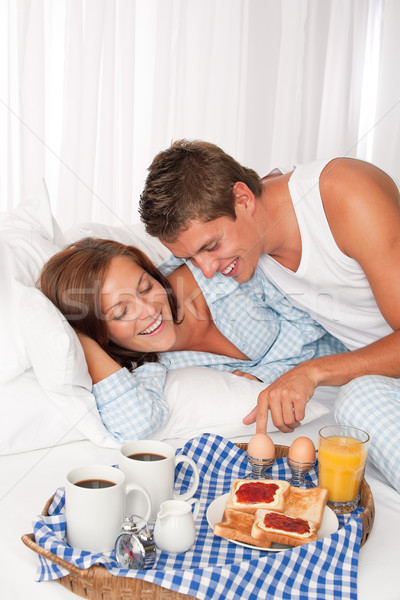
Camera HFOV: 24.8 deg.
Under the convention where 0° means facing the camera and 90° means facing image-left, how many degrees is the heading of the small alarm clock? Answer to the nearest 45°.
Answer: approximately 45°

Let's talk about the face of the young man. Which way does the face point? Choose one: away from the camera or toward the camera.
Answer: toward the camera

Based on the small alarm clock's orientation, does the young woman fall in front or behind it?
behind

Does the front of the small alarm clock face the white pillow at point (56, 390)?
no

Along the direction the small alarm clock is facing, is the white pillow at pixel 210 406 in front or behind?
behind

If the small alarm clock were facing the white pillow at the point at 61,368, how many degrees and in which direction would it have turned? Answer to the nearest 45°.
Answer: approximately 135° to its right

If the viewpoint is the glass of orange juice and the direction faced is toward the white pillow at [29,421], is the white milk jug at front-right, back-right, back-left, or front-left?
front-left

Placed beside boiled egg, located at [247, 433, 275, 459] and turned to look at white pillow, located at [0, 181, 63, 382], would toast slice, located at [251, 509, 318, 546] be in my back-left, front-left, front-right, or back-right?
back-left
